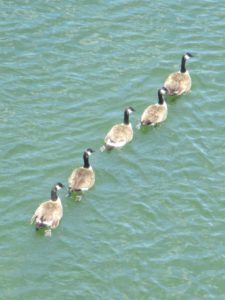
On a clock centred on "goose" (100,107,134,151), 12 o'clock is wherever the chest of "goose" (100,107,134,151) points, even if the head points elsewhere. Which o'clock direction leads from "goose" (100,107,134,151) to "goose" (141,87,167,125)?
"goose" (141,87,167,125) is roughly at 12 o'clock from "goose" (100,107,134,151).

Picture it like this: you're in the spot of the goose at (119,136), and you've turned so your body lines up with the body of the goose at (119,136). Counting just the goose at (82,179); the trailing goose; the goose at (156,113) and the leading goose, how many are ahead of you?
2

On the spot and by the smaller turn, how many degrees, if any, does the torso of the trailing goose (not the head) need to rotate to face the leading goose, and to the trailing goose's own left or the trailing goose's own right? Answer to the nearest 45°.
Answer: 0° — it already faces it

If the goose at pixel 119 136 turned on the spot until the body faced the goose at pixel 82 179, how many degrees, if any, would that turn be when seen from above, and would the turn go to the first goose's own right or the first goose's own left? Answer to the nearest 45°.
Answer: approximately 180°

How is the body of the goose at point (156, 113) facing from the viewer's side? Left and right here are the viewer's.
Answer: facing away from the viewer and to the right of the viewer

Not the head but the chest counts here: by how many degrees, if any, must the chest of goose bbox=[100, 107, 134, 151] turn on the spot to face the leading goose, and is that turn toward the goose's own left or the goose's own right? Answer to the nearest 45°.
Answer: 0° — it already faces it

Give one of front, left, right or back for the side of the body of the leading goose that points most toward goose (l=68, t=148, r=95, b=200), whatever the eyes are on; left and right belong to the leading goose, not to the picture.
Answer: back

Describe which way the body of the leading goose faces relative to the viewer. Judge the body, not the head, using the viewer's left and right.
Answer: facing away from the viewer and to the right of the viewer

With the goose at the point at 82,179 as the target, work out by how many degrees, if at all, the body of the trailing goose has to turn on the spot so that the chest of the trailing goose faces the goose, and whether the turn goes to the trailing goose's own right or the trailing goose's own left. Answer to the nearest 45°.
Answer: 0° — it already faces it

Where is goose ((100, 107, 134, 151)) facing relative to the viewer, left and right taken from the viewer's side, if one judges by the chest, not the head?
facing away from the viewer and to the right of the viewer

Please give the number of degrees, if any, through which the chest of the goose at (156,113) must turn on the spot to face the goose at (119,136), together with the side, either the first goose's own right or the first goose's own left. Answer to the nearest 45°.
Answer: approximately 180°

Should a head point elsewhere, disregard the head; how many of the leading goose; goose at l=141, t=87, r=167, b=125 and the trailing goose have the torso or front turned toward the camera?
0

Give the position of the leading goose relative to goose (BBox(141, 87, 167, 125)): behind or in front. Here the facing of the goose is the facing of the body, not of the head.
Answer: in front

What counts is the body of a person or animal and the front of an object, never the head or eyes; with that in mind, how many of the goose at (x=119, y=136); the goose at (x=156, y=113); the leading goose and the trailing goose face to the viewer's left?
0
